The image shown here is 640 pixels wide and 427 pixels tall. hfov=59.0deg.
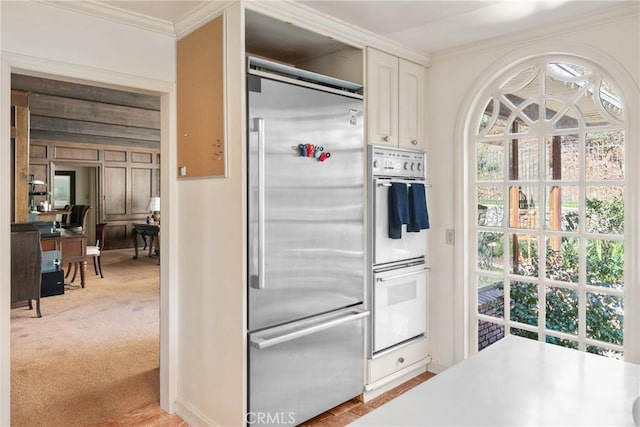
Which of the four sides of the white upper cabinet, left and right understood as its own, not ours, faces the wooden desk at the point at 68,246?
back

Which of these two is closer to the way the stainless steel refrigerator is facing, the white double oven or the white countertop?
the white countertop

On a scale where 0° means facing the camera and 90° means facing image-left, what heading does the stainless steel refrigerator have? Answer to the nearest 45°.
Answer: approximately 315°

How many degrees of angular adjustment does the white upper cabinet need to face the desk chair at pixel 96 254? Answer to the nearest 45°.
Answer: approximately 180°

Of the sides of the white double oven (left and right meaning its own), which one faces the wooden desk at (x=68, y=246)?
back

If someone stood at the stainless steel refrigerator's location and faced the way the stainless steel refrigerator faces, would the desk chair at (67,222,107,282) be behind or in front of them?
behind

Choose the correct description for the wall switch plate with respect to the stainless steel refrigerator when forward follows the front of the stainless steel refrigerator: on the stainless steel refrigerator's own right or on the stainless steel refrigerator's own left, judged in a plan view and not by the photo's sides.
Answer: on the stainless steel refrigerator's own left

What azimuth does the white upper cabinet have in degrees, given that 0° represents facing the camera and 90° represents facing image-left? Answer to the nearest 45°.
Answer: approximately 315°

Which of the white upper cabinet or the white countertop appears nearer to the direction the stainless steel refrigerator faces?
the white countertop
